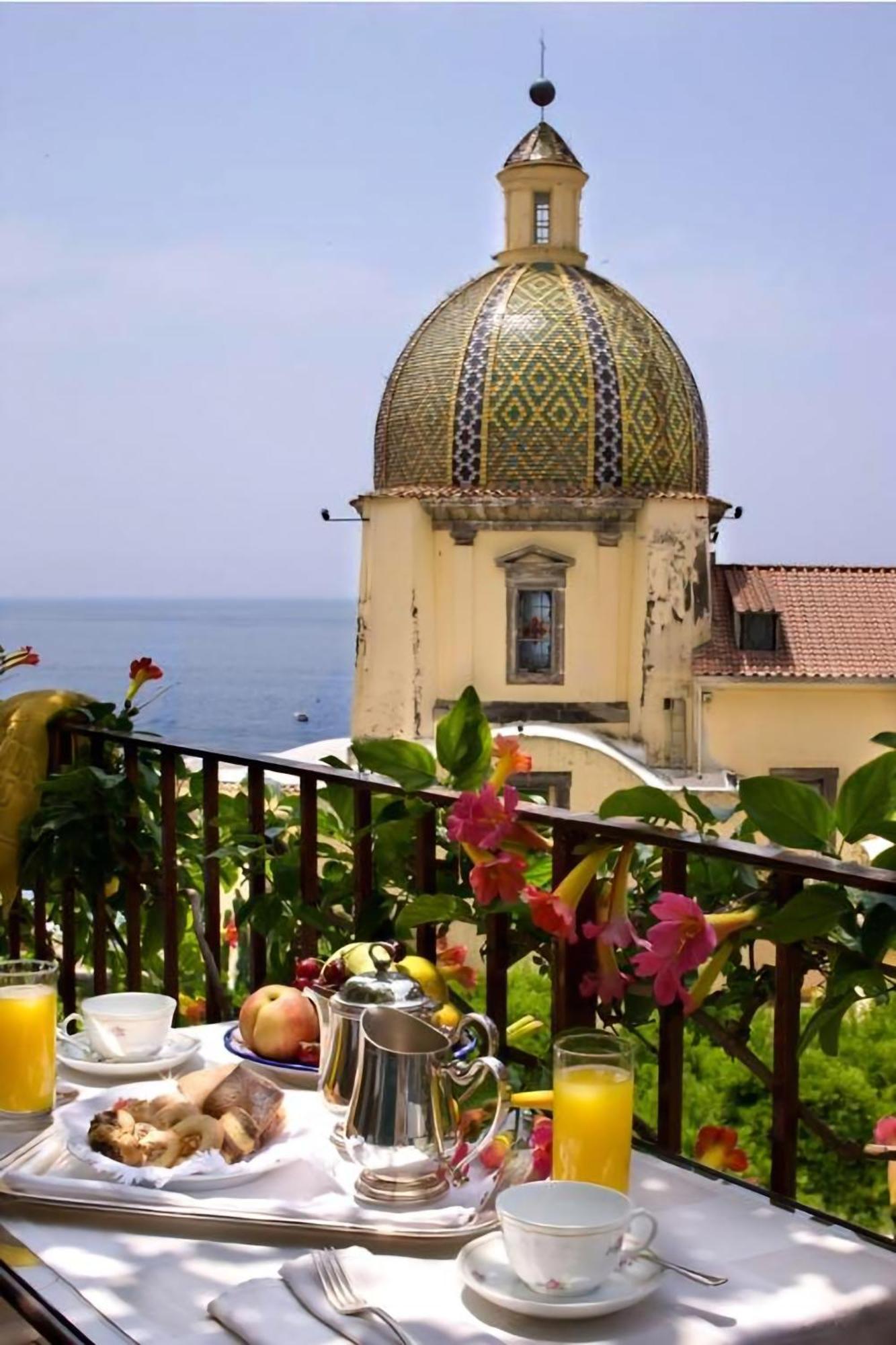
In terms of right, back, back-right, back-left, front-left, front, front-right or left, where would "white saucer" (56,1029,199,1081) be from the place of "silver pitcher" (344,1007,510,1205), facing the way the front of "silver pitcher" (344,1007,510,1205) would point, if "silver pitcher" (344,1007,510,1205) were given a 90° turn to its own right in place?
front-left

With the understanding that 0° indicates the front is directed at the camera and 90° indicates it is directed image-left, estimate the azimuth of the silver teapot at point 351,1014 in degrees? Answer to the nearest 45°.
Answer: approximately 90°

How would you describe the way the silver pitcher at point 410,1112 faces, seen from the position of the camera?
facing to the left of the viewer

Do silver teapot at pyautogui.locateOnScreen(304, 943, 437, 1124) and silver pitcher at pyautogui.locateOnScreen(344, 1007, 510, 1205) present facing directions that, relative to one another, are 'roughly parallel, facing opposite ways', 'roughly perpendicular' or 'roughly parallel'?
roughly parallel

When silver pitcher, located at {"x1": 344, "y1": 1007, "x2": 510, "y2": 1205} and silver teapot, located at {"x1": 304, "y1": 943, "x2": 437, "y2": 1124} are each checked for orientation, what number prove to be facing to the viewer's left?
2

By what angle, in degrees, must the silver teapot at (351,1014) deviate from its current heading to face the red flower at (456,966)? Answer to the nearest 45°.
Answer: approximately 90° to its right

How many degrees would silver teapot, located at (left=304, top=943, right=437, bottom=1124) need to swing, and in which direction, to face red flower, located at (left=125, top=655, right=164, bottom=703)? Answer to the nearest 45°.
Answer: approximately 90° to its right

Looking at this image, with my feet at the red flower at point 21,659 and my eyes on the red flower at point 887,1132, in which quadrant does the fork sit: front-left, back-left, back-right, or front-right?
front-right

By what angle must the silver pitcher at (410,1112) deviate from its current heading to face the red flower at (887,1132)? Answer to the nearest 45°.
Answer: approximately 135° to its right
